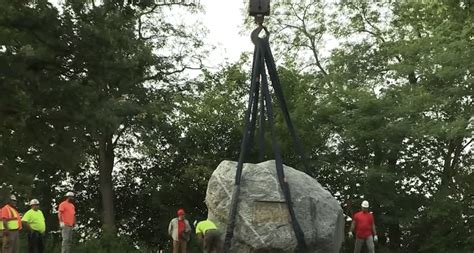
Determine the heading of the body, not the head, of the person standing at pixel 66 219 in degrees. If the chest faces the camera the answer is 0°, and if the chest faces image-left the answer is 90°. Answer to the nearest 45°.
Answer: approximately 315°

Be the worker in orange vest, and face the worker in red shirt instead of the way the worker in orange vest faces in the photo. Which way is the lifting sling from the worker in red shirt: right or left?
right

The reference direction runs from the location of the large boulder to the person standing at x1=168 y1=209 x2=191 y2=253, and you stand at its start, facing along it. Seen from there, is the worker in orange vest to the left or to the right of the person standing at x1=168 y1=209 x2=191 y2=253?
left
